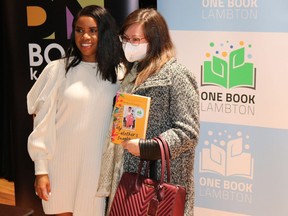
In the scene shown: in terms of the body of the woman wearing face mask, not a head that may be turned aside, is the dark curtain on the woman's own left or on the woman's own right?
on the woman's own right

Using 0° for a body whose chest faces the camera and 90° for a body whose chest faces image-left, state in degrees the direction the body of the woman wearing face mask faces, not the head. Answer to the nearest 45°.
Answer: approximately 45°

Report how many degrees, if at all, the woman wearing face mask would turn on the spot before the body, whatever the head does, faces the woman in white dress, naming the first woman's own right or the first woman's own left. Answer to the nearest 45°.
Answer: approximately 90° to the first woman's own right

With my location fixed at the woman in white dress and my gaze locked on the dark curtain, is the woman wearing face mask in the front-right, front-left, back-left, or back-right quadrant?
back-right

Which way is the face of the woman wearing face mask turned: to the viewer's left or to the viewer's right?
to the viewer's left

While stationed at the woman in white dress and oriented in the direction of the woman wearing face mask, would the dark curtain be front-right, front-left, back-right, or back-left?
back-left
